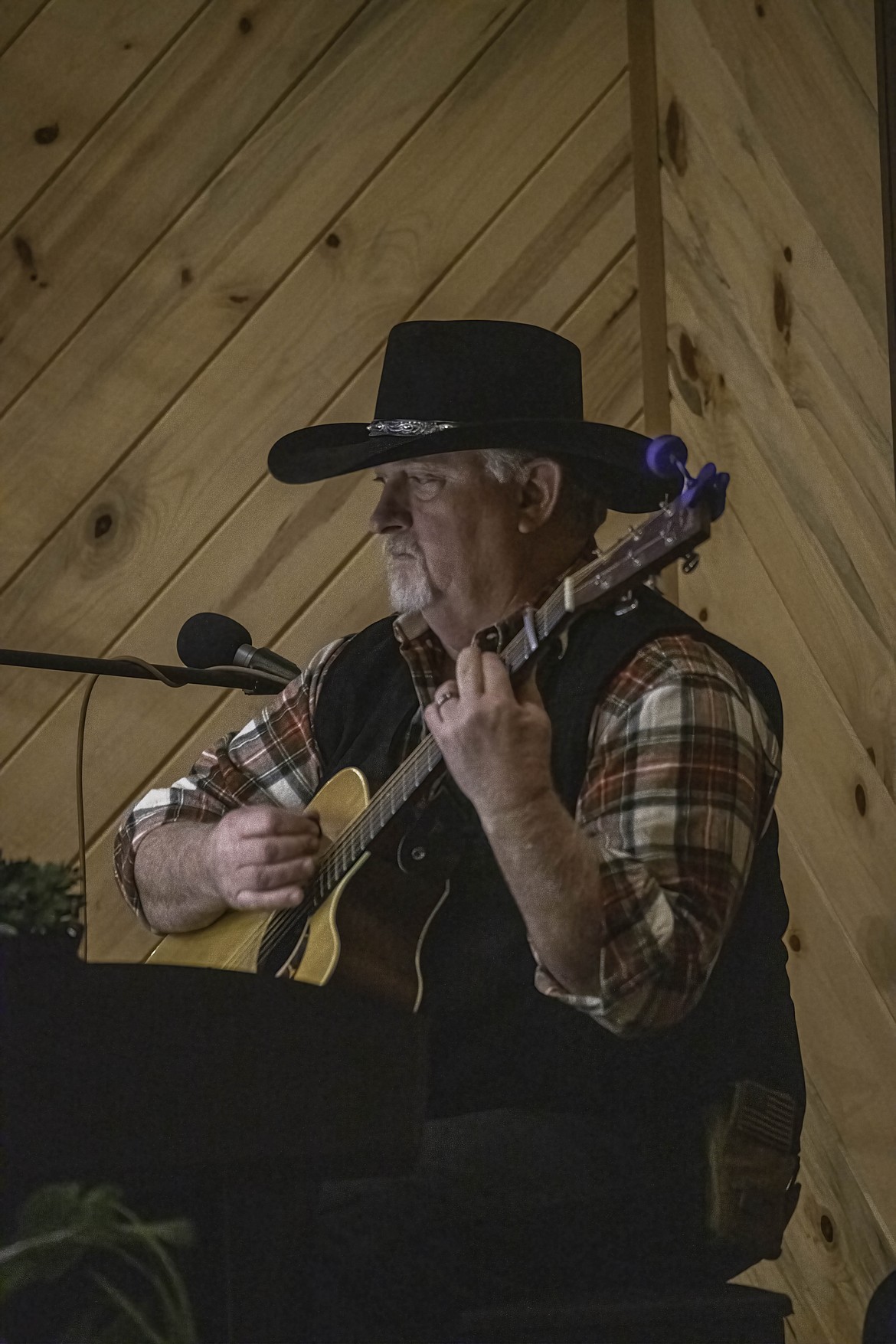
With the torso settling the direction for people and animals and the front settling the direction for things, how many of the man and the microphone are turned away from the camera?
0

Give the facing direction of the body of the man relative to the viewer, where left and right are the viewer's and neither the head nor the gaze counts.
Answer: facing the viewer and to the left of the viewer

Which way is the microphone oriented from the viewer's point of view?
to the viewer's left

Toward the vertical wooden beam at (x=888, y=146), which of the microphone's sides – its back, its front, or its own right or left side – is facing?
back

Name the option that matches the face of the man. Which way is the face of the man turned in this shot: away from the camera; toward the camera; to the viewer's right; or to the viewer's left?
to the viewer's left

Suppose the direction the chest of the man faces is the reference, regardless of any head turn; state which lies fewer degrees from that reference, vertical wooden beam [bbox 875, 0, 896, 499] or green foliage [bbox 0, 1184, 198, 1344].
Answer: the green foliage

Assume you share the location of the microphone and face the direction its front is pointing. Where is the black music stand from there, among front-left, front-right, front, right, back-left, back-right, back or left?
left
